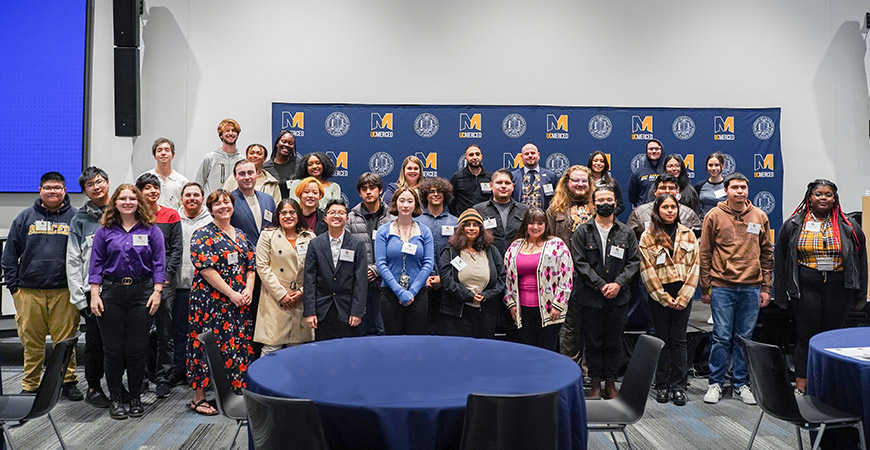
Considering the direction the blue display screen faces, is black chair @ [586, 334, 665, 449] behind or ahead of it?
ahead

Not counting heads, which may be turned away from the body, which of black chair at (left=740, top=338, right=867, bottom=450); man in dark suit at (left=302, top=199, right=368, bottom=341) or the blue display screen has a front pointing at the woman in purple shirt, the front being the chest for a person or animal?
the blue display screen

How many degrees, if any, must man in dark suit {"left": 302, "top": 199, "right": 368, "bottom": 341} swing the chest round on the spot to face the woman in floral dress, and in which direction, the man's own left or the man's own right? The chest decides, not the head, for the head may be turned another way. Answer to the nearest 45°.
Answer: approximately 90° to the man's own right

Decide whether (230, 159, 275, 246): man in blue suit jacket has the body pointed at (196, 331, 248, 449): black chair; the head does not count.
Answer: yes

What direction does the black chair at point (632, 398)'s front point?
to the viewer's left

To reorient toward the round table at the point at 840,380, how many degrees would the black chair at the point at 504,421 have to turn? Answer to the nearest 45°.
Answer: approximately 45° to its right

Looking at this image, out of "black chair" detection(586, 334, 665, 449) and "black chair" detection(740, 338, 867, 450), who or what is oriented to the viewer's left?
"black chair" detection(586, 334, 665, 449)

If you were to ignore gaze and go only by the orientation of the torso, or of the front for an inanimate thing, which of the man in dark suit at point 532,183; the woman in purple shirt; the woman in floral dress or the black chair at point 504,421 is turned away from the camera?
the black chair

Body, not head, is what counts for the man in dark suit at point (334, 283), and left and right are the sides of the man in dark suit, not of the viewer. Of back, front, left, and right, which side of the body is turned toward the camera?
front

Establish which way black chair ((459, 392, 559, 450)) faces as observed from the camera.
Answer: facing away from the viewer

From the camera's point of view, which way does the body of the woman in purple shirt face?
toward the camera

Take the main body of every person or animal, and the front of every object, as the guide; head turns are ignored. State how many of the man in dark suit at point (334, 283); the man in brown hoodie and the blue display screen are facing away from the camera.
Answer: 0

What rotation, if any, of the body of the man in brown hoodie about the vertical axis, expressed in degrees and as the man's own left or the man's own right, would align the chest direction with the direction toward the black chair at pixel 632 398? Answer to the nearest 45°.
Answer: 0° — they already face it

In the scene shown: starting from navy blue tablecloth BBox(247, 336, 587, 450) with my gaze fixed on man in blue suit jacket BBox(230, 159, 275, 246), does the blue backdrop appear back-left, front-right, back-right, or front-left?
front-right
